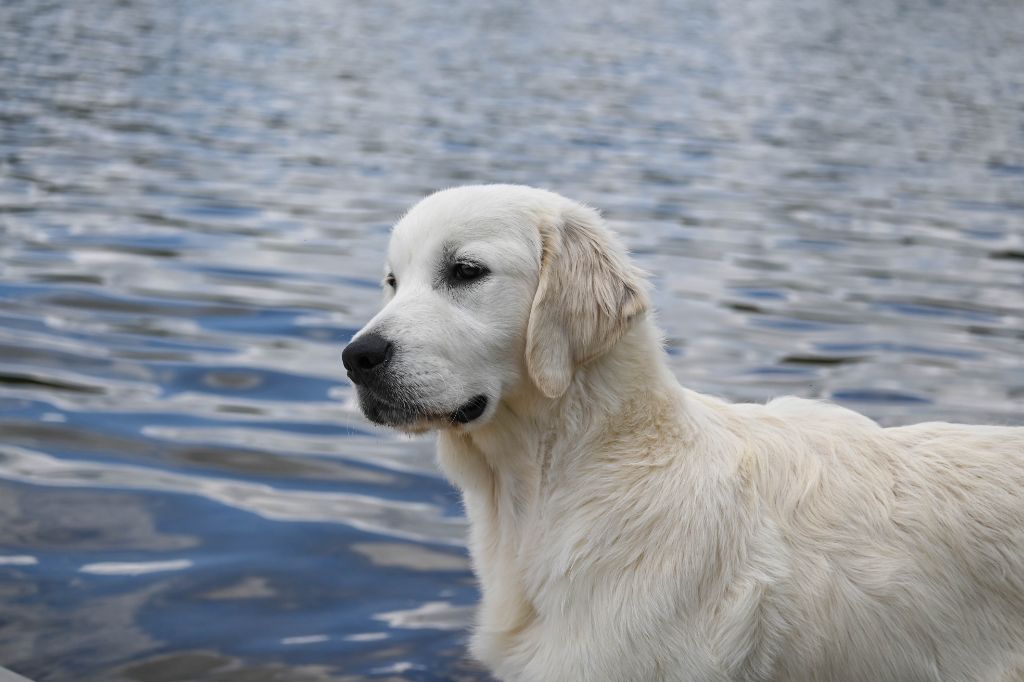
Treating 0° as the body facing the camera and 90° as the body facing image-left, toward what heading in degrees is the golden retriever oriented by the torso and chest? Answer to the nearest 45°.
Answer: approximately 90°
